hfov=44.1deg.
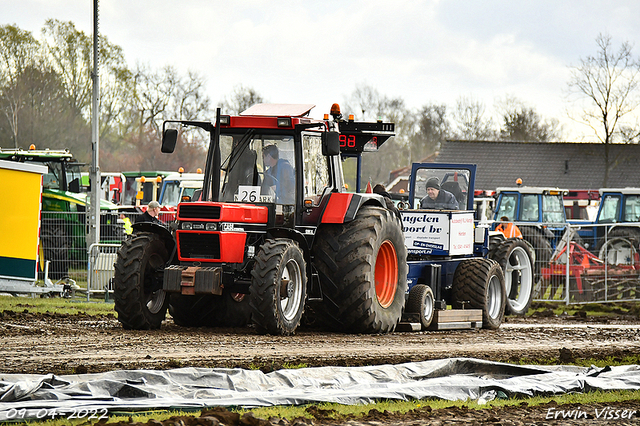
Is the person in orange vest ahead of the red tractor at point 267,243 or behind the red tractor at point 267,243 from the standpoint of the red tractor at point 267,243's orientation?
behind

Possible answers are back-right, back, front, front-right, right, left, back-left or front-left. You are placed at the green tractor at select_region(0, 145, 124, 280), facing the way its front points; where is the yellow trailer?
front-right

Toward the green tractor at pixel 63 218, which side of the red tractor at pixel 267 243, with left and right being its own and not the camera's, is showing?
right

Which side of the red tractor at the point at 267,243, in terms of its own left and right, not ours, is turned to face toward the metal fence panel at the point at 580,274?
back

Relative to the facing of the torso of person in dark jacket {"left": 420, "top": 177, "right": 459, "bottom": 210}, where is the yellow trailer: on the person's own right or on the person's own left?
on the person's own right

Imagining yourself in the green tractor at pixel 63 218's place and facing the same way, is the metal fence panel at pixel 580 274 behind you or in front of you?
in front

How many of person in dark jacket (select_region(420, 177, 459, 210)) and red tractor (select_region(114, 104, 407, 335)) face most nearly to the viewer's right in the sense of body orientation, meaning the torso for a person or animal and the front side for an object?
0

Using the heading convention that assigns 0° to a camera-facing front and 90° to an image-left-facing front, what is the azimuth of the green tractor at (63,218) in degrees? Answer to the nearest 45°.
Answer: approximately 315°

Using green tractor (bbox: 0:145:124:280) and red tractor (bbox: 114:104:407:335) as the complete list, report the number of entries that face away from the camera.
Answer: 0

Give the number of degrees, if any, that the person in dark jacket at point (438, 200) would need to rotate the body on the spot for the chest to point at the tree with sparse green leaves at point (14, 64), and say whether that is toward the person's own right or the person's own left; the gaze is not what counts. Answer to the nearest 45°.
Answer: approximately 90° to the person's own right

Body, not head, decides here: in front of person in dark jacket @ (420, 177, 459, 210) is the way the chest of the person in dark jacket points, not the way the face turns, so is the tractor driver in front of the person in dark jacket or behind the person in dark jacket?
in front
